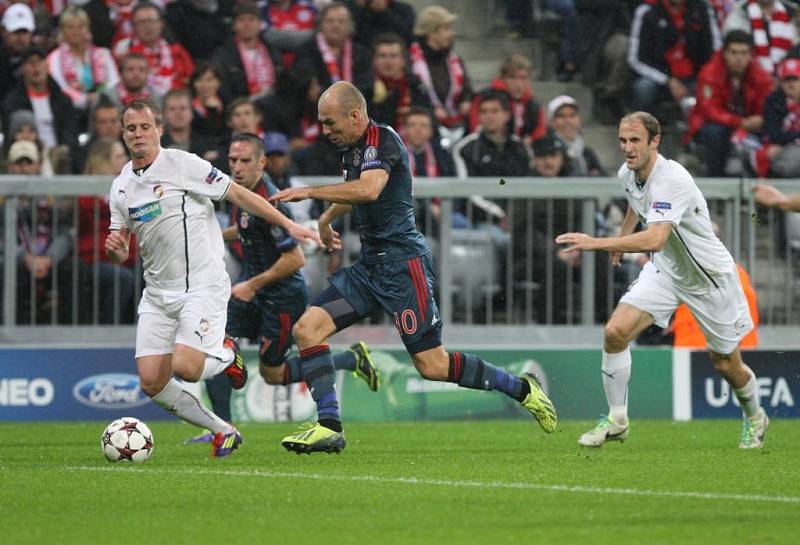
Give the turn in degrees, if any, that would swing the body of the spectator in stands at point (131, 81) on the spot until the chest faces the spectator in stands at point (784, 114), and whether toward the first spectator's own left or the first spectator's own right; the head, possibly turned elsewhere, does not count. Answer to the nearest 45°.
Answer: approximately 90° to the first spectator's own left

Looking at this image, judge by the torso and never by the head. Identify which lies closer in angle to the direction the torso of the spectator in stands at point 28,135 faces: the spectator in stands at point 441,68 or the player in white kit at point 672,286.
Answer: the player in white kit

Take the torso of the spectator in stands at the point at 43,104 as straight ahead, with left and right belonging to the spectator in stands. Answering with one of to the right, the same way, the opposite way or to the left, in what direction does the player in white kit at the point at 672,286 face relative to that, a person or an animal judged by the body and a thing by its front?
to the right

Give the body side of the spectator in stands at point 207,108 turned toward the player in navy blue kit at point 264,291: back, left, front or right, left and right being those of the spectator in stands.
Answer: front

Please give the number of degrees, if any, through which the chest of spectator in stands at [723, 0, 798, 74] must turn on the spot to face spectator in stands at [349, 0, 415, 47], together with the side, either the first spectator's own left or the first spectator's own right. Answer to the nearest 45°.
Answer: approximately 45° to the first spectator's own right

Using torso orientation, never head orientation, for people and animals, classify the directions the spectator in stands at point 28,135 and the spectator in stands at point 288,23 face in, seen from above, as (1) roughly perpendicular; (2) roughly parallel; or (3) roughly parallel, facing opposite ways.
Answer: roughly parallel

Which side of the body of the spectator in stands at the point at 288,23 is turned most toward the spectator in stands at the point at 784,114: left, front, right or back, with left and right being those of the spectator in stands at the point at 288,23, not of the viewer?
left

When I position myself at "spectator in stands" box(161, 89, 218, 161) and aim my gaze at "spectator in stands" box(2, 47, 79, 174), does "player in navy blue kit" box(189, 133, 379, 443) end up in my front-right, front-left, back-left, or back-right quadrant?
back-left

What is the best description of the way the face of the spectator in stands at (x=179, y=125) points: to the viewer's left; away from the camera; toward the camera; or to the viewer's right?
toward the camera

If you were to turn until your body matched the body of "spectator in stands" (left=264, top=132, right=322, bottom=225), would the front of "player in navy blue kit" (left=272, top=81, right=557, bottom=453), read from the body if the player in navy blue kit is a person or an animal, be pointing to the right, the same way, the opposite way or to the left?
to the right

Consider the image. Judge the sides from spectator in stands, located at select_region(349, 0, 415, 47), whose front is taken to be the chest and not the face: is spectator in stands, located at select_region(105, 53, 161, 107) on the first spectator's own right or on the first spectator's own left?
on the first spectator's own right

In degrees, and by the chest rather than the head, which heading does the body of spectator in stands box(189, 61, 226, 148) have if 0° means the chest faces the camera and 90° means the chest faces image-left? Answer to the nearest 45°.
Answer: approximately 0°

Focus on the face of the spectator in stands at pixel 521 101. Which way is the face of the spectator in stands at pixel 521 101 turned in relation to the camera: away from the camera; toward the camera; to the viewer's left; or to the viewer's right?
toward the camera

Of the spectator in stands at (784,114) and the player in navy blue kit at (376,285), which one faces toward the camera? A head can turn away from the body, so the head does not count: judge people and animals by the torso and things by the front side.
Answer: the spectator in stands

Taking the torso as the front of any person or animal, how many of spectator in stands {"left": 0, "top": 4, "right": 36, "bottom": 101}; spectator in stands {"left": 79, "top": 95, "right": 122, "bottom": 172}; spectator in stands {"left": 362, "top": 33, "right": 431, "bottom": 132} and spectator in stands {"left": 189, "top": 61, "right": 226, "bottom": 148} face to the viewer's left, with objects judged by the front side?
0

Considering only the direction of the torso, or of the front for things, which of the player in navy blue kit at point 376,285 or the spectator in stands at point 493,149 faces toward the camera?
the spectator in stands

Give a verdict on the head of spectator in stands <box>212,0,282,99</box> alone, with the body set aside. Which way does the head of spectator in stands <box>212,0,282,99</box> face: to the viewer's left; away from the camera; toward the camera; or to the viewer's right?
toward the camera
